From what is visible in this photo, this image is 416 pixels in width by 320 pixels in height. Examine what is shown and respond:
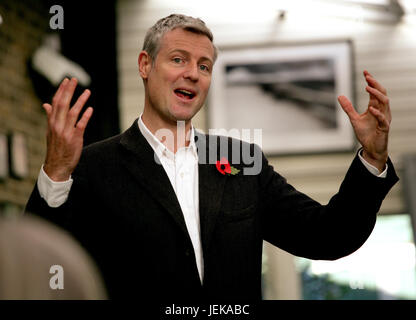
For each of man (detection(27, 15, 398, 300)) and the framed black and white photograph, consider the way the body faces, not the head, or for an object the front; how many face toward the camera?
2

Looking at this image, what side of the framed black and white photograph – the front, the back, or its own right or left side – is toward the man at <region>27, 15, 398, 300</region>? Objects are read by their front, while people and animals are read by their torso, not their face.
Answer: front

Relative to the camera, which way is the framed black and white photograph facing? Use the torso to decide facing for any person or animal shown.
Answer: toward the camera

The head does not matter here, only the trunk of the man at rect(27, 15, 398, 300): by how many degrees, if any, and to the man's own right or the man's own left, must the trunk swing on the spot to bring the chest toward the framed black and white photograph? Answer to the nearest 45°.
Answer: approximately 180°

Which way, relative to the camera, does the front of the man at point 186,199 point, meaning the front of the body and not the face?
toward the camera

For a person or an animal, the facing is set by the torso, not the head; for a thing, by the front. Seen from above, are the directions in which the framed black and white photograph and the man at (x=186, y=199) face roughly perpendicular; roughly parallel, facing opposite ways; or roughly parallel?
roughly parallel

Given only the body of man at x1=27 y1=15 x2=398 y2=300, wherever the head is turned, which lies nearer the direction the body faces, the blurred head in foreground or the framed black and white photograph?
the blurred head in foreground

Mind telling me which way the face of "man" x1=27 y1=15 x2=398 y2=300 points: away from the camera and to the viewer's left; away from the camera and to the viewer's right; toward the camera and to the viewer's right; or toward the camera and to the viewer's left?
toward the camera and to the viewer's right

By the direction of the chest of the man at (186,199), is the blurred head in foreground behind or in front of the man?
in front

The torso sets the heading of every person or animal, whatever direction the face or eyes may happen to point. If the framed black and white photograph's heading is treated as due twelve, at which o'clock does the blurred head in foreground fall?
The blurred head in foreground is roughly at 12 o'clock from the framed black and white photograph.
